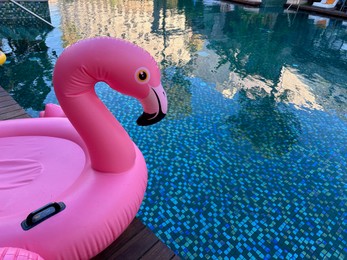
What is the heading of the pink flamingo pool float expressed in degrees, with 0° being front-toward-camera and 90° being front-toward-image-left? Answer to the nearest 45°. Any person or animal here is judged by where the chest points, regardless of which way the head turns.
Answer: approximately 270°
